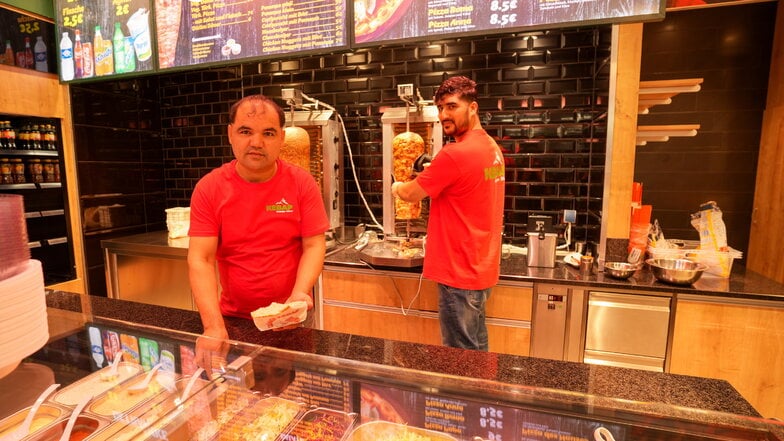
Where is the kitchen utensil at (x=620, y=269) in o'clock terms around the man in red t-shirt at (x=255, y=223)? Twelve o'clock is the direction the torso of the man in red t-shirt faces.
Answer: The kitchen utensil is roughly at 9 o'clock from the man in red t-shirt.

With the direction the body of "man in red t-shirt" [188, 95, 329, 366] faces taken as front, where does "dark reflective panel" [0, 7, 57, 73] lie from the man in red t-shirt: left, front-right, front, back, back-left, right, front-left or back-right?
back-right

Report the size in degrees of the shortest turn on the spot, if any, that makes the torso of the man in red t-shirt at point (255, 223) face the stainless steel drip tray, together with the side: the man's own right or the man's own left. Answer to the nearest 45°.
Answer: approximately 135° to the man's own left

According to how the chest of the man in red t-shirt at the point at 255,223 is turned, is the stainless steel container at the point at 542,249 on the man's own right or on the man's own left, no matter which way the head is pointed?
on the man's own left

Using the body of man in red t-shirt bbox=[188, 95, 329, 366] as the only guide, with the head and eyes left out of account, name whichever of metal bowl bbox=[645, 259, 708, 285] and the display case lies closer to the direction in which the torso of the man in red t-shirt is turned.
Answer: the display case
